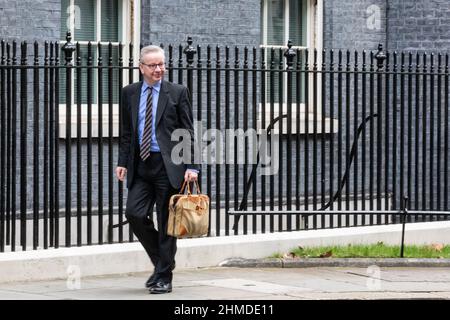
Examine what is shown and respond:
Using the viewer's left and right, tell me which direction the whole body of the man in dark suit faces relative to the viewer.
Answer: facing the viewer and to the left of the viewer

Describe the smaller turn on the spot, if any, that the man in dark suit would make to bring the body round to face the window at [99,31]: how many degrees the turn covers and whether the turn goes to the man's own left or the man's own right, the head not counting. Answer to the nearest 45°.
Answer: approximately 135° to the man's own right

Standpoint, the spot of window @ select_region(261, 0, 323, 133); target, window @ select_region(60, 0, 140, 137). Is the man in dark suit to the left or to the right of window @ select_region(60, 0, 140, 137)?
left

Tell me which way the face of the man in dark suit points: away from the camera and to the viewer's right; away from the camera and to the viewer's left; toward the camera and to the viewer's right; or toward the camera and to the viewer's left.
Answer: toward the camera and to the viewer's right
